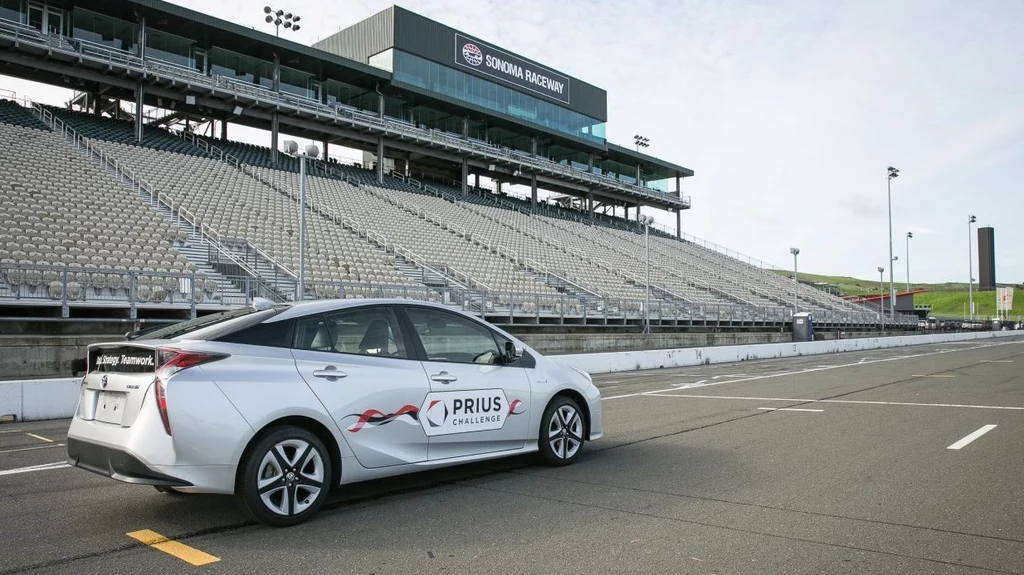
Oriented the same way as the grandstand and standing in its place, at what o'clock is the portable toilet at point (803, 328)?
The portable toilet is roughly at 10 o'clock from the grandstand.

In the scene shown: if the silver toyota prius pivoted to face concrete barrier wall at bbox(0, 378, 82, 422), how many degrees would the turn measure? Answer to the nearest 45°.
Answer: approximately 90° to its left

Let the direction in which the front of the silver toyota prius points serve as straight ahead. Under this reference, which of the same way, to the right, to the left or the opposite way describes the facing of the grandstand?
to the right

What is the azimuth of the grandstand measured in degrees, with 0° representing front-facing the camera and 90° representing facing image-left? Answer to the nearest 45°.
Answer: approximately 315°

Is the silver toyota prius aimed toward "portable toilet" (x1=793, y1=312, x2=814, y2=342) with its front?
yes

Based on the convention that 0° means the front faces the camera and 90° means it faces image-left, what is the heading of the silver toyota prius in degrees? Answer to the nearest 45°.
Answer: approximately 225°

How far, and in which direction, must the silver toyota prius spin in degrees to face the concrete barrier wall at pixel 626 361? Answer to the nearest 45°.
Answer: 0° — it already faces it
